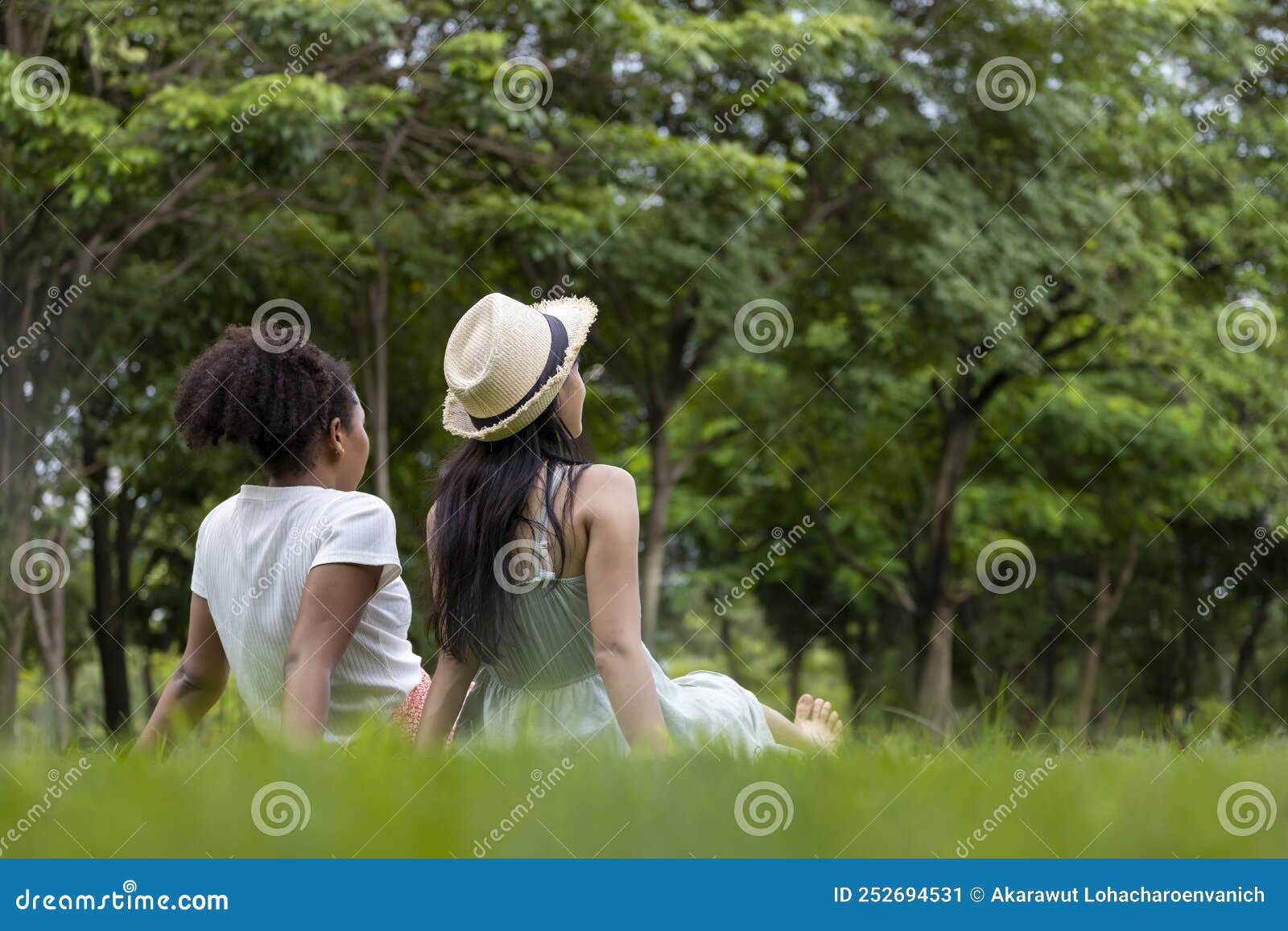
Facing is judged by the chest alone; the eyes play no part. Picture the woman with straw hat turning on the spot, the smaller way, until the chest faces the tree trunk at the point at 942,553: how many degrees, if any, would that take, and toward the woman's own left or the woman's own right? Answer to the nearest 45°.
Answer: approximately 45° to the woman's own left

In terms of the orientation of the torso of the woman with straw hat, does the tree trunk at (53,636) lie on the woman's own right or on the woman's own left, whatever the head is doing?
on the woman's own left

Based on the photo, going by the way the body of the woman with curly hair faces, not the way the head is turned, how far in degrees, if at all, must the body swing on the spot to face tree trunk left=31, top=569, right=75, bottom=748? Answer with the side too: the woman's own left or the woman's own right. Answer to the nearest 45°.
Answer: approximately 45° to the woman's own left

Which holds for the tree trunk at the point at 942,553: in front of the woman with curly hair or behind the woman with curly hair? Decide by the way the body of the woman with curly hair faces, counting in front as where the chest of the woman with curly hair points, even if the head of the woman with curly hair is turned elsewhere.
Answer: in front

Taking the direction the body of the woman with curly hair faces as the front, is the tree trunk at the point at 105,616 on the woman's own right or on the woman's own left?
on the woman's own left

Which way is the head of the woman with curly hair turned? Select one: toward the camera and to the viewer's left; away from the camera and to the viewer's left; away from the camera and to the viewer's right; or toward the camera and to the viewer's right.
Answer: away from the camera and to the viewer's right

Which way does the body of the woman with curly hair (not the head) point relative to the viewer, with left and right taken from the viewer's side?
facing away from the viewer and to the right of the viewer

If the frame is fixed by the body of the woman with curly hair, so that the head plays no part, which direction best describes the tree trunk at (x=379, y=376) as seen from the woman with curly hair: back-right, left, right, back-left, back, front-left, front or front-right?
front-left

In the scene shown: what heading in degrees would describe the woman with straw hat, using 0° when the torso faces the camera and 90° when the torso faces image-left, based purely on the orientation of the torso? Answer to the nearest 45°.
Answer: approximately 225°

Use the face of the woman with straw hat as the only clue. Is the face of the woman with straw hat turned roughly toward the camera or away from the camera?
away from the camera
